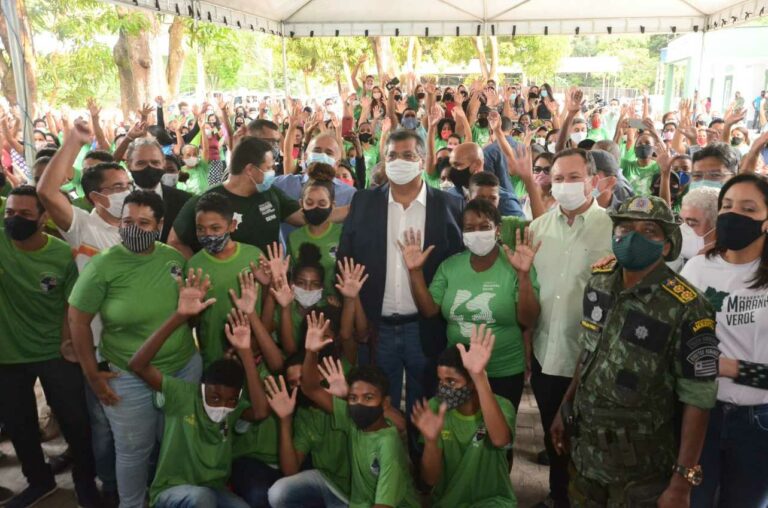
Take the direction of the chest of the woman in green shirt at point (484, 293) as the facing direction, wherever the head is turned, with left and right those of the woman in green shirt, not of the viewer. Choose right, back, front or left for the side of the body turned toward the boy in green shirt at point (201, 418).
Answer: right

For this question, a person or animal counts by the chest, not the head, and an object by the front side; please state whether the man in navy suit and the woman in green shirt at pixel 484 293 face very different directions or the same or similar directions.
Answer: same or similar directions

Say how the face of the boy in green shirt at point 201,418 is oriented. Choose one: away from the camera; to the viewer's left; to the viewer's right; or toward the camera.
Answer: toward the camera

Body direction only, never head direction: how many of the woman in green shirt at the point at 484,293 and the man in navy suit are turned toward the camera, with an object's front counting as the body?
2

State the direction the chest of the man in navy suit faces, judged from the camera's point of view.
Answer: toward the camera

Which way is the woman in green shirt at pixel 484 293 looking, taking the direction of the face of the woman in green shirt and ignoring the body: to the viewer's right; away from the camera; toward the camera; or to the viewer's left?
toward the camera

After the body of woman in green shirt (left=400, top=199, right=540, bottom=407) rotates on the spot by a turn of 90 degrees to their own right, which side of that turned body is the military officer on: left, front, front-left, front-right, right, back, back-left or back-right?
back-left

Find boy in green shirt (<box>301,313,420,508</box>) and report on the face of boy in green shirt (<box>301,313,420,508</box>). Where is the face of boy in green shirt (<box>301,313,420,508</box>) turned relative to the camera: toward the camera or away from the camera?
toward the camera

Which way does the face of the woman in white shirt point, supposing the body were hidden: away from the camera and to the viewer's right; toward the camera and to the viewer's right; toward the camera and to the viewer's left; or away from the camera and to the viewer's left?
toward the camera and to the viewer's left

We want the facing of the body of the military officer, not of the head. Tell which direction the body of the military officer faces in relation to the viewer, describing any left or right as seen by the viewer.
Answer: facing the viewer and to the left of the viewer

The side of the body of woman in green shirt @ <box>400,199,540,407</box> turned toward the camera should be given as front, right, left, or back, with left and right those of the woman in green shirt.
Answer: front

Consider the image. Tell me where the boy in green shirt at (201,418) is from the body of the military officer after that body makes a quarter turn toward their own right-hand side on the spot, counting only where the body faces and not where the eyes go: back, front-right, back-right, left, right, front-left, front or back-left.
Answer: front-left

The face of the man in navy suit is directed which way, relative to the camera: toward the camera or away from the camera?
toward the camera
